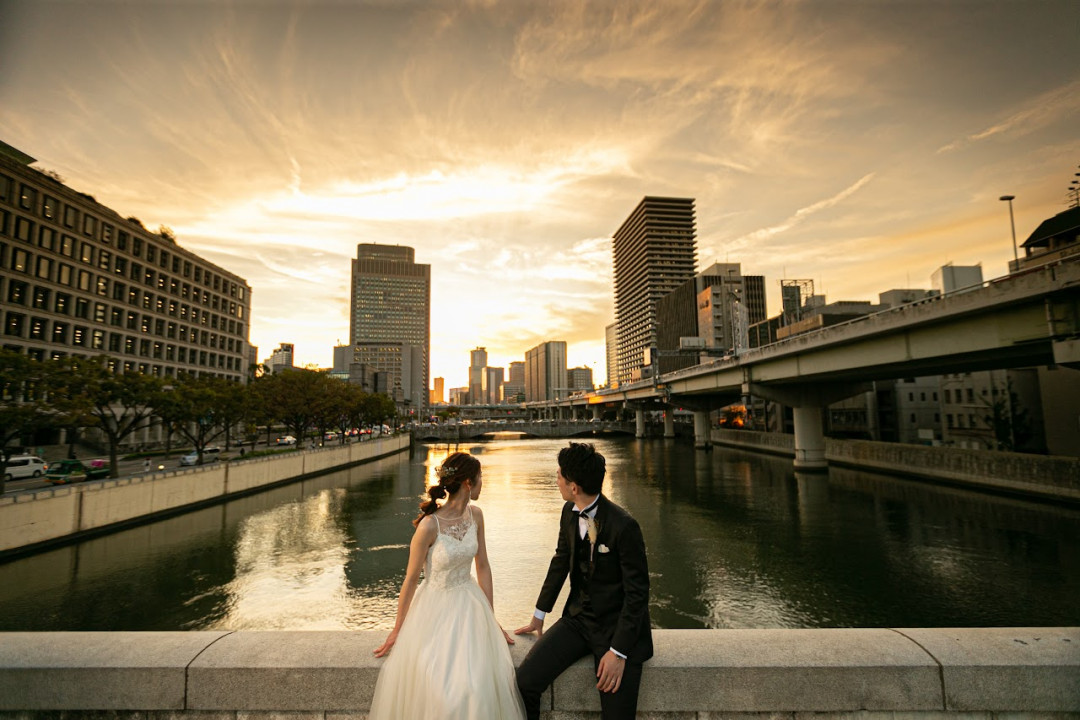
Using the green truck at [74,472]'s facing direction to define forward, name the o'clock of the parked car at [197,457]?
the parked car at [197,457] is roughly at 6 o'clock from the green truck at [74,472].

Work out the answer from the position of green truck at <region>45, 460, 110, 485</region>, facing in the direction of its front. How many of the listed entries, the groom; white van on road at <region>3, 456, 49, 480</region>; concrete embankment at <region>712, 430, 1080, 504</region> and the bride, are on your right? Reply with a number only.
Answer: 1

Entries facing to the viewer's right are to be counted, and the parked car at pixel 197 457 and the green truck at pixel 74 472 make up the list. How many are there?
0

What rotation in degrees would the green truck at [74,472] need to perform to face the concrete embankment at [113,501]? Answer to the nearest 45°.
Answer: approximately 45° to its left

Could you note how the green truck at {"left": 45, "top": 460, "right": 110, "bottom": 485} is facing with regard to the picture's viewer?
facing the viewer and to the left of the viewer

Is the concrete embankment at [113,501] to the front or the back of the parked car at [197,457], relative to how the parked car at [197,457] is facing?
to the front

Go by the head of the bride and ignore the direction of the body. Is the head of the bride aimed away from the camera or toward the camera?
away from the camera

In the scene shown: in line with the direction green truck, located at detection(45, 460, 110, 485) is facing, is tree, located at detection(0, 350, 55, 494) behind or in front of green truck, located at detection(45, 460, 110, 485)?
in front

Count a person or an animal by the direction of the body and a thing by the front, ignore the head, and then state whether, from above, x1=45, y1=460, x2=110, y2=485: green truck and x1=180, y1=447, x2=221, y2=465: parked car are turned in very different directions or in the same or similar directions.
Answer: same or similar directions

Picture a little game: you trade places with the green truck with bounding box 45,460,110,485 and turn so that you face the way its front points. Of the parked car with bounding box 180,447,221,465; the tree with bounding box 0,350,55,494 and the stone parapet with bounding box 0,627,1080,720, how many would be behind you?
1
